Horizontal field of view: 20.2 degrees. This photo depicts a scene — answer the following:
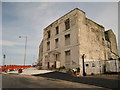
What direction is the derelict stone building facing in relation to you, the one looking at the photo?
facing the viewer and to the left of the viewer
